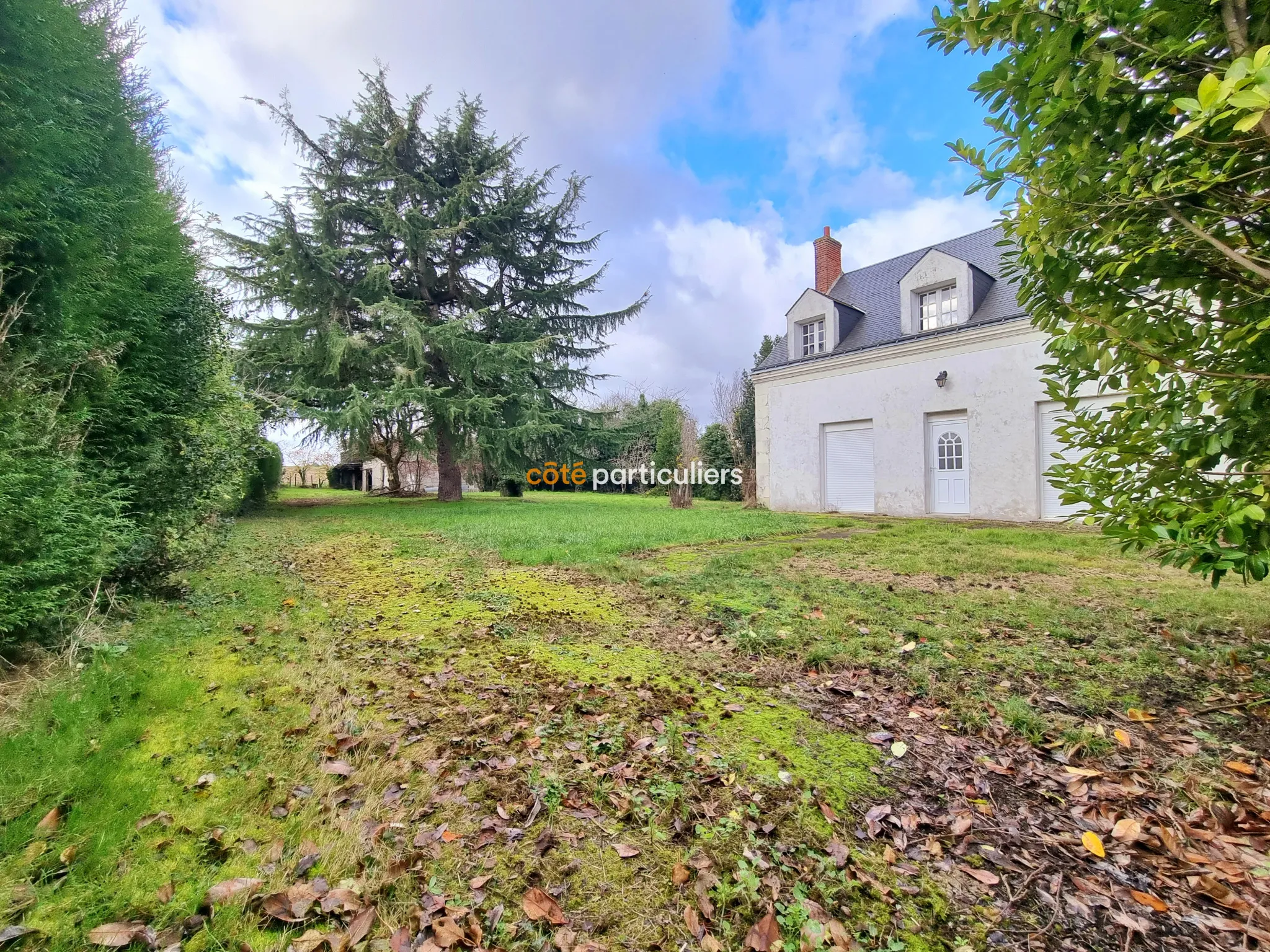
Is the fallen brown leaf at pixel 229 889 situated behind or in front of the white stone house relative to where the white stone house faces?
in front

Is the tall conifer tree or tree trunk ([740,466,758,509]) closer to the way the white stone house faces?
the tall conifer tree

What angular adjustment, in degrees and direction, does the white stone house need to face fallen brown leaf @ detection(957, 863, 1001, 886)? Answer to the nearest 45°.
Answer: approximately 45° to its left

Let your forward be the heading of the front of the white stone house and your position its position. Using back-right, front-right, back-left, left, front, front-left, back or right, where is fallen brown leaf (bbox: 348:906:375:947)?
front-left

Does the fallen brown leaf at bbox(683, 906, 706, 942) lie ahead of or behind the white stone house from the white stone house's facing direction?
ahead

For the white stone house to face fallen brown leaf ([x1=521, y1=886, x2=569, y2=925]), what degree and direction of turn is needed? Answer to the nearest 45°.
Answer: approximately 45° to its left

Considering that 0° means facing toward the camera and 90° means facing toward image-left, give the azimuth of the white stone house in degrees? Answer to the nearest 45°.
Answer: approximately 45°

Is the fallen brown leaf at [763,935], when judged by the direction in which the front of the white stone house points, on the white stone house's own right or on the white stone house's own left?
on the white stone house's own left

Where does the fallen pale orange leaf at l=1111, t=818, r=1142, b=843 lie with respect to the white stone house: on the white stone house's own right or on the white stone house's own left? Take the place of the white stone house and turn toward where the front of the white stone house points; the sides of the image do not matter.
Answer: on the white stone house's own left

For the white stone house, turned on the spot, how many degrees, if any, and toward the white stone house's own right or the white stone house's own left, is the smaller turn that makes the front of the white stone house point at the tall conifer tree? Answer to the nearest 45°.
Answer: approximately 45° to the white stone house's own right

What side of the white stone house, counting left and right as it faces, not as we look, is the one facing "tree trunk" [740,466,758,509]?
right

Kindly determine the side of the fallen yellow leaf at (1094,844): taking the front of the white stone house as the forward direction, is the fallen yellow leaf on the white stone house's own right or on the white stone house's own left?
on the white stone house's own left

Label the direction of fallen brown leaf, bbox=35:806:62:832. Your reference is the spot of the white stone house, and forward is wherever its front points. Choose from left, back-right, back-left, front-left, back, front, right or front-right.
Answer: front-left
